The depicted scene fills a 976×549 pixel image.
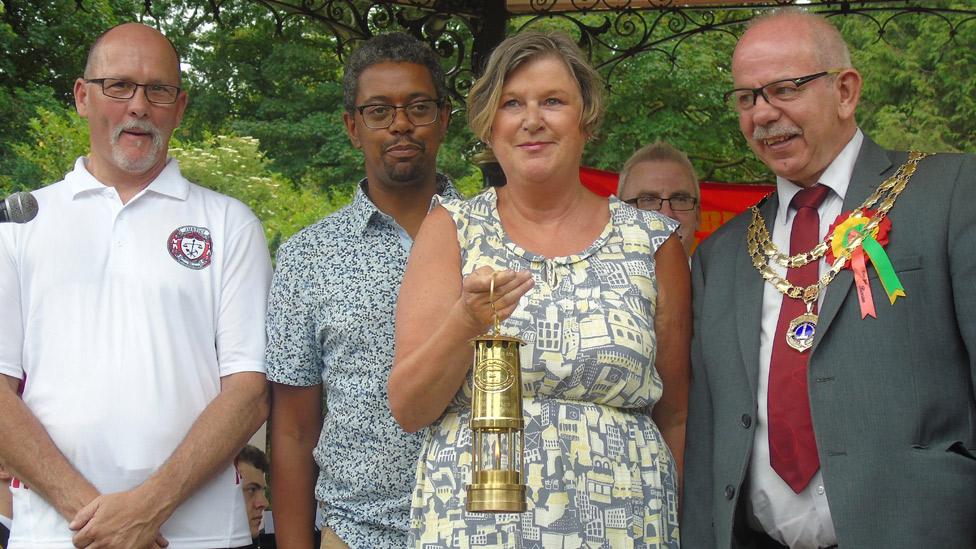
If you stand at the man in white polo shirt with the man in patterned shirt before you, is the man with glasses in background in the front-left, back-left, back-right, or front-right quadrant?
front-left

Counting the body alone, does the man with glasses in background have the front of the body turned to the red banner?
no

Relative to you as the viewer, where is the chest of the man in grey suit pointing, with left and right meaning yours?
facing the viewer and to the left of the viewer

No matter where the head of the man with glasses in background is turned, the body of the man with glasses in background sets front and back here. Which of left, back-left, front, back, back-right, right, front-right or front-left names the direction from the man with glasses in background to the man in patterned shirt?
front-right

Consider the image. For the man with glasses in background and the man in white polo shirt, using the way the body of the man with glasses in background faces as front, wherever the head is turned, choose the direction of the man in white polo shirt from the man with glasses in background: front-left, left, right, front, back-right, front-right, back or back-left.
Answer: front-right

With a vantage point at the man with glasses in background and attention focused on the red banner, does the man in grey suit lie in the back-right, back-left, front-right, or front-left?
back-right

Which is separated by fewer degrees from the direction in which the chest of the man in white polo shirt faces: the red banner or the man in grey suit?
the man in grey suit

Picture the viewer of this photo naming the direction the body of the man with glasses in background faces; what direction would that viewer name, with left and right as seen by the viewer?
facing the viewer

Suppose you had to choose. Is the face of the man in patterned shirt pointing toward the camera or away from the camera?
toward the camera

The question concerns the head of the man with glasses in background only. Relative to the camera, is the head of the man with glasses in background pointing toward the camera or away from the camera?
toward the camera

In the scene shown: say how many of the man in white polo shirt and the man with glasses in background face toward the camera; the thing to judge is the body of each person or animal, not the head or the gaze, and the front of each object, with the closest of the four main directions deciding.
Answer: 2

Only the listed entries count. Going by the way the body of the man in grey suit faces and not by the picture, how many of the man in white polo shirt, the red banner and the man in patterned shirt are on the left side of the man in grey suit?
0

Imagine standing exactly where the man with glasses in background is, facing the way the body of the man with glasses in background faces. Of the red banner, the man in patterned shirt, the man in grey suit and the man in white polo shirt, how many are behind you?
1

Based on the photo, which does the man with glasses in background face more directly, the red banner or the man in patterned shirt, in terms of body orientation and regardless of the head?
the man in patterned shirt

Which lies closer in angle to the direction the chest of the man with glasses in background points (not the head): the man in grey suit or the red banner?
the man in grey suit

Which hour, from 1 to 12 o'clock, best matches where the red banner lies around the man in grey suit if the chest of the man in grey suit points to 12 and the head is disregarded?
The red banner is roughly at 4 o'clock from the man in grey suit.

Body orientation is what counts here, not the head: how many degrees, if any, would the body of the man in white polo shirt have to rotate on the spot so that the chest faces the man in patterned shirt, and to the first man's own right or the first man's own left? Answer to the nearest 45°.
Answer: approximately 90° to the first man's own left

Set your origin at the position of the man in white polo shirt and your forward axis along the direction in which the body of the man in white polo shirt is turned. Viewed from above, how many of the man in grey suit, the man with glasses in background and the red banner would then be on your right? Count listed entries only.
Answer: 0

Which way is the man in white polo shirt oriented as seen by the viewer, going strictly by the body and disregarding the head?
toward the camera
